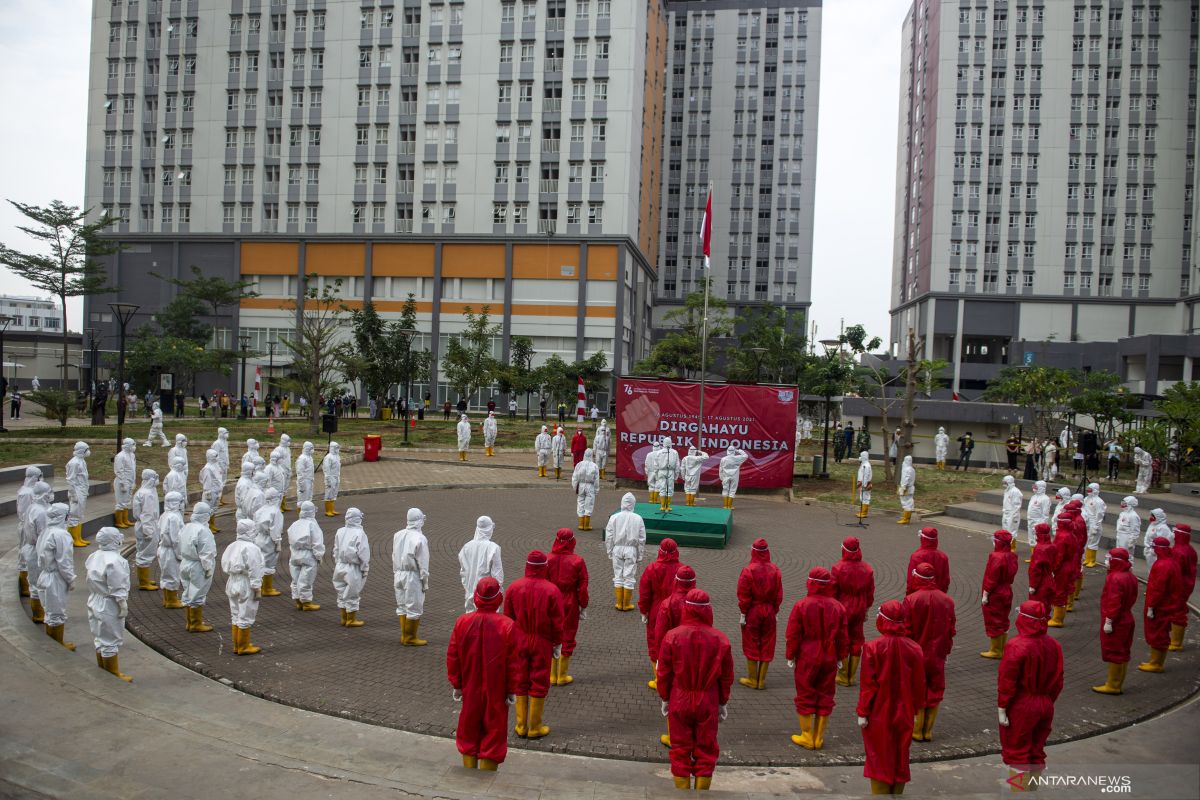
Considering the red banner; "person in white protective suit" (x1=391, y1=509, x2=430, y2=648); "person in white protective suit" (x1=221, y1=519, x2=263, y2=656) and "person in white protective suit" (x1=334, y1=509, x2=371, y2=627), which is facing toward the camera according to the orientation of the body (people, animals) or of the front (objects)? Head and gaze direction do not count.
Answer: the red banner

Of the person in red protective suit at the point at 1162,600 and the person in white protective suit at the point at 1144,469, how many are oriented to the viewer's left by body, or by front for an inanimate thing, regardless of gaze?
2

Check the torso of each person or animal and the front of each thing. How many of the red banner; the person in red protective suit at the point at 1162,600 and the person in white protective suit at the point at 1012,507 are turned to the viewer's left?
2

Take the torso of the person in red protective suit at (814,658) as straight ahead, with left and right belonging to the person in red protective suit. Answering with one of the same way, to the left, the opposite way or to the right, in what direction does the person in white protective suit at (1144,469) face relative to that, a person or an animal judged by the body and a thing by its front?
to the left

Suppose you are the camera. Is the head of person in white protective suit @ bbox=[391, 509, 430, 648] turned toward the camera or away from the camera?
away from the camera

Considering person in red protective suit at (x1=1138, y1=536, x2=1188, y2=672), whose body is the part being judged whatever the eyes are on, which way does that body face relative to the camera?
to the viewer's left

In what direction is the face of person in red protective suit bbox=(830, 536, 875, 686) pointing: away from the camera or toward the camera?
away from the camera

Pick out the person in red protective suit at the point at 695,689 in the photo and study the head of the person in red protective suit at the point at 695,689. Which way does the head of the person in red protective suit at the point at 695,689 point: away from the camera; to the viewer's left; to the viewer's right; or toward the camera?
away from the camera

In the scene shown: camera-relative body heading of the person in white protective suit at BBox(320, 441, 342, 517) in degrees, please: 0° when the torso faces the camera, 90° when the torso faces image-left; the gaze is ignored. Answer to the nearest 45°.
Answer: approximately 270°

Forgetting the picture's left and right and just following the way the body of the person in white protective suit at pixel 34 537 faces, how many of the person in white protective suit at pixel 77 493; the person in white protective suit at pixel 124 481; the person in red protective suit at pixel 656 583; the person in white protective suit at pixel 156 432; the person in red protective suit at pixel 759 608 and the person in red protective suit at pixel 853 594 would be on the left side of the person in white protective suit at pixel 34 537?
3

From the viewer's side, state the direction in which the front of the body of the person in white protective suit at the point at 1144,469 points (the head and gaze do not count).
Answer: to the viewer's left

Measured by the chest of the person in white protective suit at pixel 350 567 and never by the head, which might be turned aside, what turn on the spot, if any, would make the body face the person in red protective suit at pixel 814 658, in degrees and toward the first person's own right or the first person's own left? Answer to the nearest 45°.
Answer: approximately 90° to the first person's own right

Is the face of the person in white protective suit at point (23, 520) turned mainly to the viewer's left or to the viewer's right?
to the viewer's right

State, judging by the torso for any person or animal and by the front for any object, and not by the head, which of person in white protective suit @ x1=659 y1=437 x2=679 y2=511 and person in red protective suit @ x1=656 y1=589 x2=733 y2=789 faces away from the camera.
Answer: the person in red protective suit

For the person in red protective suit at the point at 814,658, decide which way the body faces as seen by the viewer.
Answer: away from the camera
